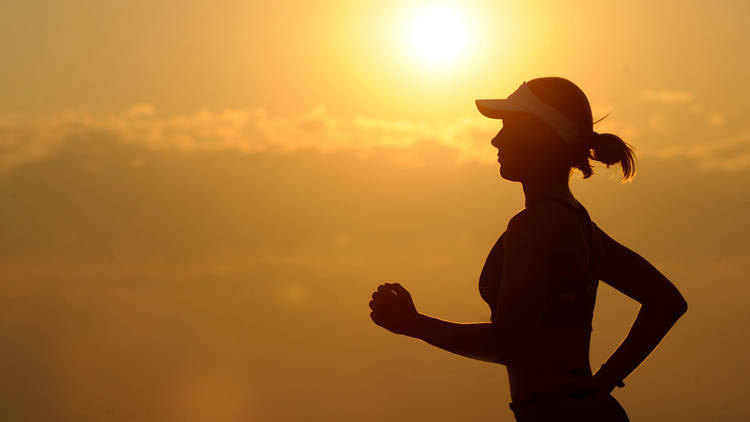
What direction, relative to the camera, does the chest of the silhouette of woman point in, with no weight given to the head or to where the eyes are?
to the viewer's left
